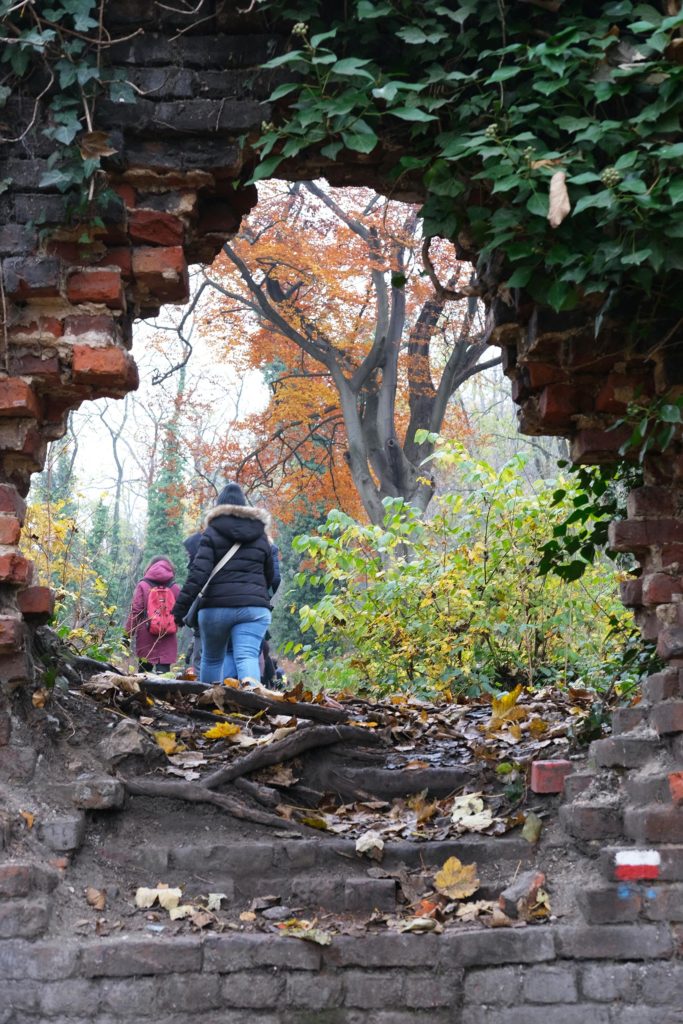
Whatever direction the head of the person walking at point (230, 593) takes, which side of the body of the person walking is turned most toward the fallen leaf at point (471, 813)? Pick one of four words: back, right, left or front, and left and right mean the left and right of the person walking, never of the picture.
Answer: back

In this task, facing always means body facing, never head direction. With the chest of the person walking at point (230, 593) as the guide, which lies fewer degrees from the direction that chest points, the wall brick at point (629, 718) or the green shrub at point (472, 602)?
the green shrub

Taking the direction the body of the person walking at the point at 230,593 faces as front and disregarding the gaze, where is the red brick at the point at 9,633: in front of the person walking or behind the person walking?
behind

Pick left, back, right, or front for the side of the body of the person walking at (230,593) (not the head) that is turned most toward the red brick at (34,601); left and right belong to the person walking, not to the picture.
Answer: back

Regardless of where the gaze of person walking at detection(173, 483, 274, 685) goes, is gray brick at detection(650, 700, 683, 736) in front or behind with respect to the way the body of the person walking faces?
behind

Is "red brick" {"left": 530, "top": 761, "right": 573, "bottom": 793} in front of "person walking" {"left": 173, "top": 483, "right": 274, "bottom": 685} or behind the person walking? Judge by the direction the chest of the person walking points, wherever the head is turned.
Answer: behind

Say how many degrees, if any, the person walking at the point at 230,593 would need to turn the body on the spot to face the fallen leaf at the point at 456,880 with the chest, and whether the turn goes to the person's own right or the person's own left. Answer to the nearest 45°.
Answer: approximately 180°

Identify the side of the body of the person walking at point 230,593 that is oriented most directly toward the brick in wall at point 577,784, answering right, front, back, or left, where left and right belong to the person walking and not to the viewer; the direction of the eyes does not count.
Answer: back

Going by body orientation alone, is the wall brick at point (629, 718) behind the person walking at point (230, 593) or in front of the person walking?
behind

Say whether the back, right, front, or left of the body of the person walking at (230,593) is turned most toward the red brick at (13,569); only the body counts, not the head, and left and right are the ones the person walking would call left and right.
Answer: back

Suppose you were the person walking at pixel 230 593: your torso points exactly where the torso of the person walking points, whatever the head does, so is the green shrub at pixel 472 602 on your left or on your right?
on your right

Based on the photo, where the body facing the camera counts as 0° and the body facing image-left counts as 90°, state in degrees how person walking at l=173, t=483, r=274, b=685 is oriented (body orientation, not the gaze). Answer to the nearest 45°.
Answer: approximately 180°

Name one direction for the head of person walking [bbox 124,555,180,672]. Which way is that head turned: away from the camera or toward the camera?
away from the camera

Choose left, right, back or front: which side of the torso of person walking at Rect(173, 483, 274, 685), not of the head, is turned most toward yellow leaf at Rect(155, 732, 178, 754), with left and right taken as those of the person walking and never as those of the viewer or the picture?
back
